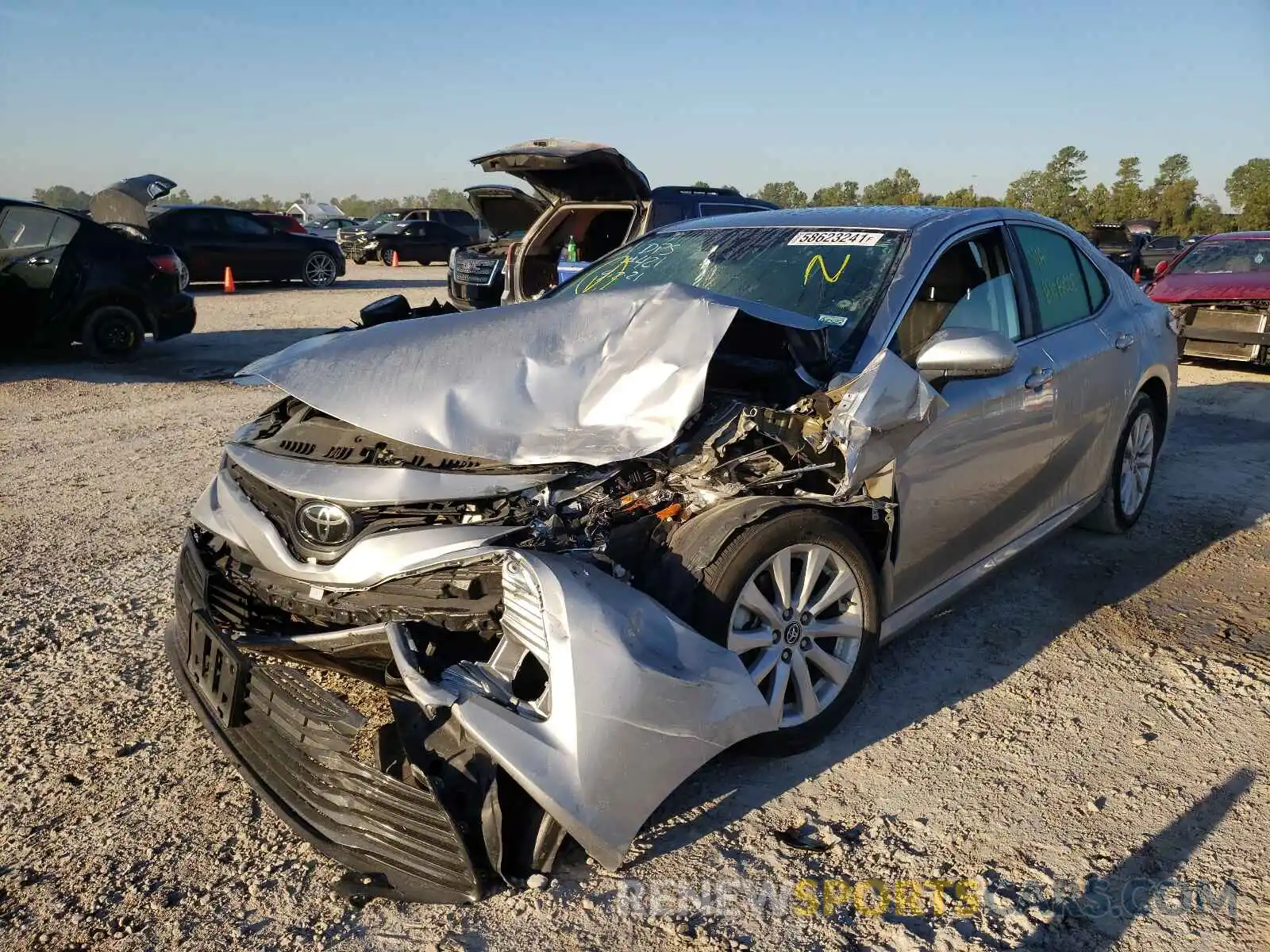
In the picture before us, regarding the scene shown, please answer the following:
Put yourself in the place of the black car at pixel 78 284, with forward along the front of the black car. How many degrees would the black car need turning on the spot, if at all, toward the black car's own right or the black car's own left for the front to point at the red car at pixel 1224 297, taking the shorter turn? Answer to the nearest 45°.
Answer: approximately 180°

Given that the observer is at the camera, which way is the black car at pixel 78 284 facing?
facing to the left of the viewer

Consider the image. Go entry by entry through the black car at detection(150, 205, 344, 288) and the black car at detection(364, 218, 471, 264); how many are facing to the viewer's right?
1

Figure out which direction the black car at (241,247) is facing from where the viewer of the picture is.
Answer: facing to the right of the viewer

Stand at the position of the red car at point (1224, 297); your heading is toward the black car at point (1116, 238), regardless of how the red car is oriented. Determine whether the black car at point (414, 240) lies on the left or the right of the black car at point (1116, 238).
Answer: left

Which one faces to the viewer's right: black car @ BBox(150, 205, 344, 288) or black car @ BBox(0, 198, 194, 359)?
black car @ BBox(150, 205, 344, 288)

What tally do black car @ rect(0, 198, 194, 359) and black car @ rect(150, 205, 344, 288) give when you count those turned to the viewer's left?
1

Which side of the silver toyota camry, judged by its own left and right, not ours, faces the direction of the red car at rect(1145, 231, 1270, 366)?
back
